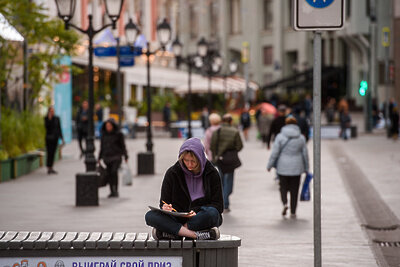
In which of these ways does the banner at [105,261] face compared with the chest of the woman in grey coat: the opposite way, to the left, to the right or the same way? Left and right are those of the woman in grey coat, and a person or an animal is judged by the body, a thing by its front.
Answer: the opposite way

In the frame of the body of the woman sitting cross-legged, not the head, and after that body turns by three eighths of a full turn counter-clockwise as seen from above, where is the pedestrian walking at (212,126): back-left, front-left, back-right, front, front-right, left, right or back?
front-left

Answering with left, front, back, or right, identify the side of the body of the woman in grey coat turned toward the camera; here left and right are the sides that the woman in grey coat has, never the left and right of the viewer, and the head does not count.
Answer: back

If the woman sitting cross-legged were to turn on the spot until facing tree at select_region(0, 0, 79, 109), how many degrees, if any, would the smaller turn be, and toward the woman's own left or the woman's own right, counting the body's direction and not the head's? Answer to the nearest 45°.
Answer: approximately 180°

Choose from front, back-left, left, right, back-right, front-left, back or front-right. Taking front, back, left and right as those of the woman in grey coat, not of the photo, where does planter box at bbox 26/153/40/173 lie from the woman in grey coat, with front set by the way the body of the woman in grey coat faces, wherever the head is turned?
front-left

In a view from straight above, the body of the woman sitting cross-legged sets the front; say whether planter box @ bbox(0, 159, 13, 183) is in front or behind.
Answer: behind

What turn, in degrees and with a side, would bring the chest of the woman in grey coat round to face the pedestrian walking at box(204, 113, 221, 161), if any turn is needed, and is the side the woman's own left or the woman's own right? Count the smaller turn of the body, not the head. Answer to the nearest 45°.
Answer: approximately 45° to the woman's own left

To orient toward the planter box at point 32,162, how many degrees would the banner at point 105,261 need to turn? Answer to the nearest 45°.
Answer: approximately 180°
